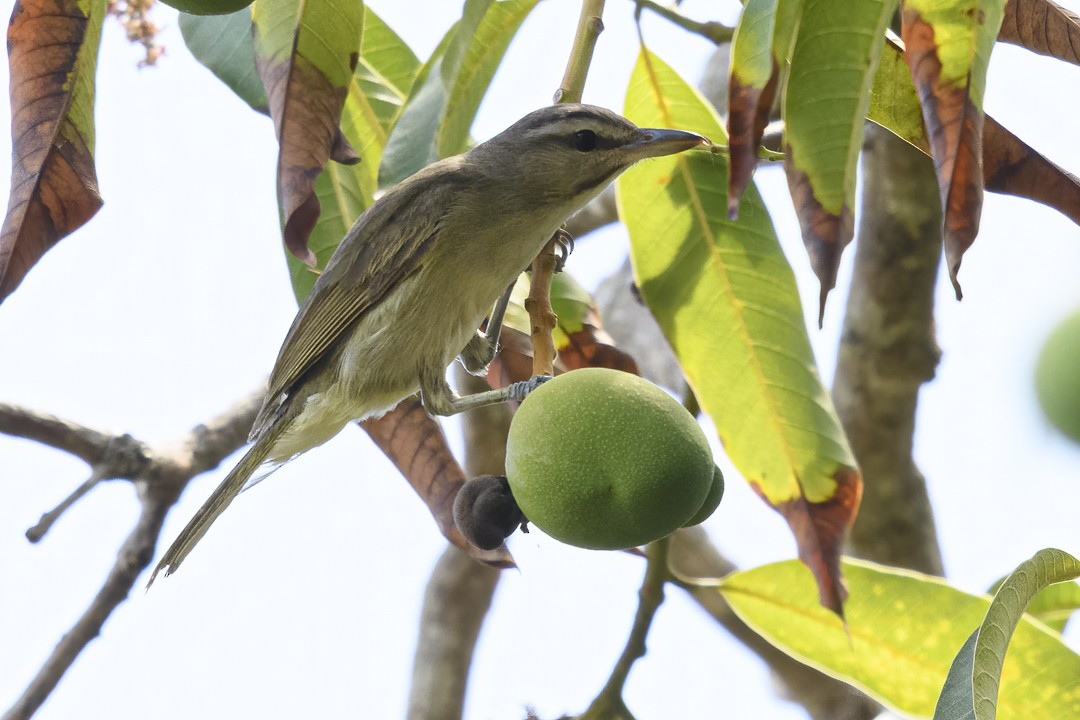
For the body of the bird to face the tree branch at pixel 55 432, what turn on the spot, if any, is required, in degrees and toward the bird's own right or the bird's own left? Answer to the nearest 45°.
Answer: approximately 180°

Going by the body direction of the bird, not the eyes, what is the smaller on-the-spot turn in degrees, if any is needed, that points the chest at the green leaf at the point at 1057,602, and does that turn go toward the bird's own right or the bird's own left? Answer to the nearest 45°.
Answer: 0° — it already faces it

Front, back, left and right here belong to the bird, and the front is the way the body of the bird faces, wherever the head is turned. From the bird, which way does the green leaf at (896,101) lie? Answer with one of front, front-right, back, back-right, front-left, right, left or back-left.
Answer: front-right

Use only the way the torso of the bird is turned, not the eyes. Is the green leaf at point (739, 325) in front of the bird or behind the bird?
in front

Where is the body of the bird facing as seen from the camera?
to the viewer's right

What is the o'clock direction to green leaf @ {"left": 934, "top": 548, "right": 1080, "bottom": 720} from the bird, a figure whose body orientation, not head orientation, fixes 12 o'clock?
The green leaf is roughly at 12 o'clock from the bird.
